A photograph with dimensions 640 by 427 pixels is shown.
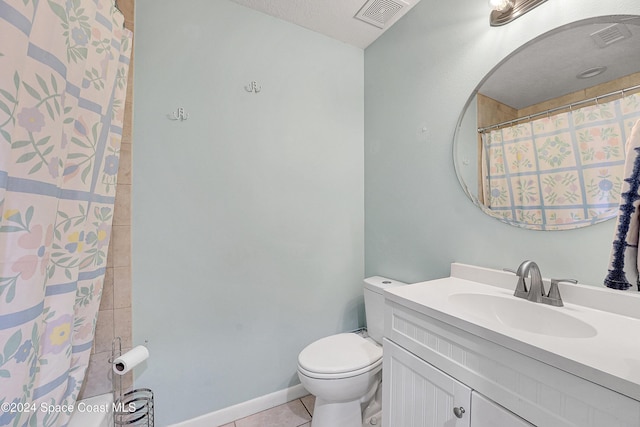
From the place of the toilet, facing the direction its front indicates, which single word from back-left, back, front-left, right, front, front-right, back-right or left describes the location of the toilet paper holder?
front-right

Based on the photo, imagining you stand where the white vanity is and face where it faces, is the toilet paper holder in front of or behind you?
in front

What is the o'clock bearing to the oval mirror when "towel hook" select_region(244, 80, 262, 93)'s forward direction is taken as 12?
The oval mirror is roughly at 10 o'clock from the towel hook.

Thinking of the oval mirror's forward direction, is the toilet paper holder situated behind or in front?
in front

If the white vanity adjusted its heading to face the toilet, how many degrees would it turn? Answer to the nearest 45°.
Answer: approximately 45° to its right

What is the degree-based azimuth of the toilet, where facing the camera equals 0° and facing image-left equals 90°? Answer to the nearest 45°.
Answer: approximately 45°

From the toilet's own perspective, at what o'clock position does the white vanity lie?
The white vanity is roughly at 9 o'clock from the toilet.

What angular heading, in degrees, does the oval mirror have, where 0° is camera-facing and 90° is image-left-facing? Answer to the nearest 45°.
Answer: approximately 45°

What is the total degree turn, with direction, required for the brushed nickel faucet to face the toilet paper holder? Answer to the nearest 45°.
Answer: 0° — it already faces it

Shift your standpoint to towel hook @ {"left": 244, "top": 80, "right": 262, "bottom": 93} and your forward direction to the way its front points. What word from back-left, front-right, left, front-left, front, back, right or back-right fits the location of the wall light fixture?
front-left
